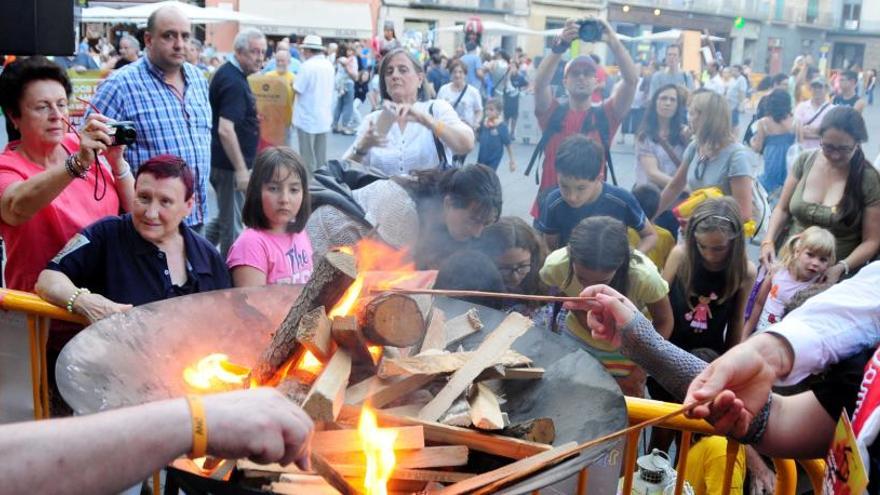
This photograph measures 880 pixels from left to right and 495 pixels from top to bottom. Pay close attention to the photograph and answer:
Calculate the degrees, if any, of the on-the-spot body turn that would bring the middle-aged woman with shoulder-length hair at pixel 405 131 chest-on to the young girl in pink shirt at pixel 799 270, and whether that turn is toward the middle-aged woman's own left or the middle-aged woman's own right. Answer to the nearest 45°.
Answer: approximately 45° to the middle-aged woman's own left

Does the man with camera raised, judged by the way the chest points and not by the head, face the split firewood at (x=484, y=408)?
yes

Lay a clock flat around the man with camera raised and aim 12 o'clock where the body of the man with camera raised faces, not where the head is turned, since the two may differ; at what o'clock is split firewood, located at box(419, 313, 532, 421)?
The split firewood is roughly at 12 o'clock from the man with camera raised.

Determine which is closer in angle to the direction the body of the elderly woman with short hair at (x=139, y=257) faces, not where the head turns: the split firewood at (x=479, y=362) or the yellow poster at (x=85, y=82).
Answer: the split firewood

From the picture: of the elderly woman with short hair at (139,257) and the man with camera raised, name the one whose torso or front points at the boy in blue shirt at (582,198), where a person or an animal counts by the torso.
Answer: the man with camera raised

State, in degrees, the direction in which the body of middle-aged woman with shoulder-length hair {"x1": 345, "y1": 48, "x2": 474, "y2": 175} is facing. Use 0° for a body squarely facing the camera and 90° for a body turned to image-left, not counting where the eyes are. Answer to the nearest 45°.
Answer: approximately 0°

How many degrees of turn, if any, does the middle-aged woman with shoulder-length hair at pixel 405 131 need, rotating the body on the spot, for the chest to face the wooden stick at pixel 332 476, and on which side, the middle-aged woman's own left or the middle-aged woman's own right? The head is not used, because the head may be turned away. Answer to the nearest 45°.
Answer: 0° — they already face it

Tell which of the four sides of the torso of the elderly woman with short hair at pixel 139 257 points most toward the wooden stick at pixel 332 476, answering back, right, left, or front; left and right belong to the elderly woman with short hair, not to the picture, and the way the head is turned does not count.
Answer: front

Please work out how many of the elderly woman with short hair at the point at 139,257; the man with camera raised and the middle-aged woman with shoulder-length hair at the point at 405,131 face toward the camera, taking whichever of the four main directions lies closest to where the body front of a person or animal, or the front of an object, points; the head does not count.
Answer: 3

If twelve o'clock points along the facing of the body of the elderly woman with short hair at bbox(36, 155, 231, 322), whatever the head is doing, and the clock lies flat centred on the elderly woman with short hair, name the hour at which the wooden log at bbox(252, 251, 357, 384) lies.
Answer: The wooden log is roughly at 11 o'clock from the elderly woman with short hair.
